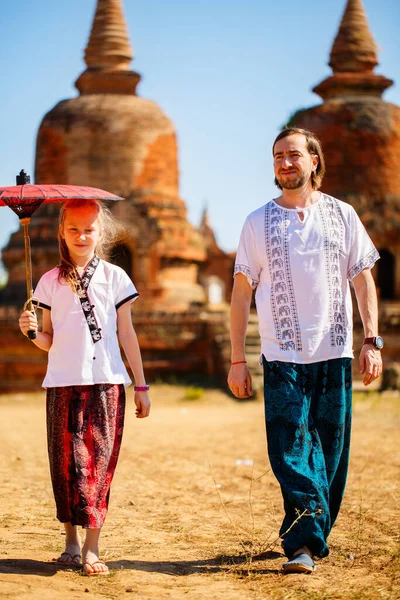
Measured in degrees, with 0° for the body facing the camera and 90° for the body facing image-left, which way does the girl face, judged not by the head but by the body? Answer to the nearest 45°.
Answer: approximately 0°

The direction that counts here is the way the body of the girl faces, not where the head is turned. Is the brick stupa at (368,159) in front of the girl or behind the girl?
behind

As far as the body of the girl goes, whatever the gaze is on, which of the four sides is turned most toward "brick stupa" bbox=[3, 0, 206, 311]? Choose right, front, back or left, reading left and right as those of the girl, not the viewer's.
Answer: back

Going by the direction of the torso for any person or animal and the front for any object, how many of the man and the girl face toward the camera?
2

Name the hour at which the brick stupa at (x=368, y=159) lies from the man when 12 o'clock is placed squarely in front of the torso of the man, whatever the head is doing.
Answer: The brick stupa is roughly at 6 o'clock from the man.

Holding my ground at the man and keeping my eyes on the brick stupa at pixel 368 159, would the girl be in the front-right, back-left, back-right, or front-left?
back-left

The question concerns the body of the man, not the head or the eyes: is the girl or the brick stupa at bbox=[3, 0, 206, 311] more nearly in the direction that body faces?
the girl

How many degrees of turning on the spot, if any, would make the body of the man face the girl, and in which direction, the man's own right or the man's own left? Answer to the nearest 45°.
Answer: approximately 90° to the man's own right
